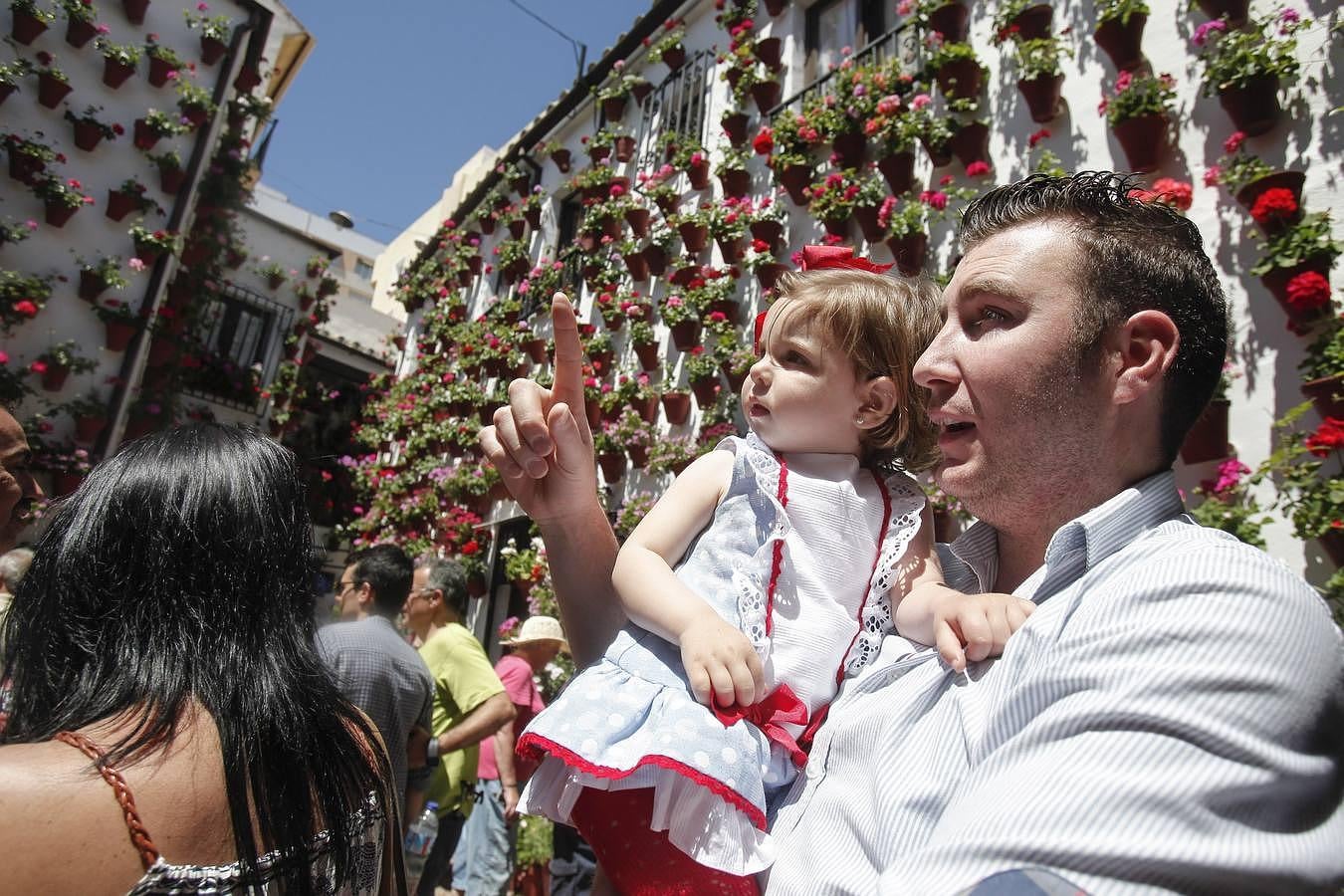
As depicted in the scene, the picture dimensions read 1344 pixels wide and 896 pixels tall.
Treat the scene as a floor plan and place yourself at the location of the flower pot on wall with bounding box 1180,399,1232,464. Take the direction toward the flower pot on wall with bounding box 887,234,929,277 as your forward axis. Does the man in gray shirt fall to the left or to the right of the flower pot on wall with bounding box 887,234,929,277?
left

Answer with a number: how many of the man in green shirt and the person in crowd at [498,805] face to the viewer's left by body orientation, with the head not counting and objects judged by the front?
1

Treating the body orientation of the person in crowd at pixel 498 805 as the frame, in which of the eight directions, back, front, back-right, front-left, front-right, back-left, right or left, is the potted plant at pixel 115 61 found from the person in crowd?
back-left

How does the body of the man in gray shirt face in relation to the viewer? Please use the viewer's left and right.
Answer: facing away from the viewer and to the left of the viewer

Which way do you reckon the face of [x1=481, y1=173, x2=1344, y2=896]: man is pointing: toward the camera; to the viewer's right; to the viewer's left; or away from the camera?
to the viewer's left

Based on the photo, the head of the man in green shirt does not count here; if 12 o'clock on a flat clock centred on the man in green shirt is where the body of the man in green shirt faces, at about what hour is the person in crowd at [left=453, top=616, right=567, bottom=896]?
The person in crowd is roughly at 4 o'clock from the man in green shirt.

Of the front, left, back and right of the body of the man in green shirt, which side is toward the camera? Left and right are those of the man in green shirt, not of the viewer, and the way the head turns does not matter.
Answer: left

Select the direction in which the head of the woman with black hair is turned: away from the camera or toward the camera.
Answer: away from the camera

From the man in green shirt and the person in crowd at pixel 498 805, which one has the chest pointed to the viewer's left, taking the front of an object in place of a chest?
the man in green shirt

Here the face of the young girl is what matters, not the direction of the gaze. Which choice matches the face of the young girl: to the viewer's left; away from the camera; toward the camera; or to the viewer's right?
to the viewer's left
